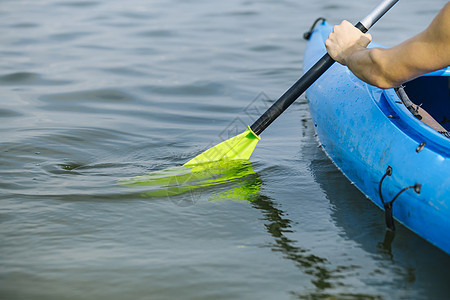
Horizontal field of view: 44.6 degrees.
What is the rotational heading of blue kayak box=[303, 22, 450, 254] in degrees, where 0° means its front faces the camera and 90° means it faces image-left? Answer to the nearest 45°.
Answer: approximately 135°
